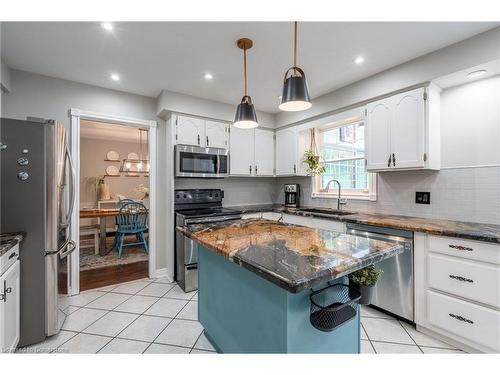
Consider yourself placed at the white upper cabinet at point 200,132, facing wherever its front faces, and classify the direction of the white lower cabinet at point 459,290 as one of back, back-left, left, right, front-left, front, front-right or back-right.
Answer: front

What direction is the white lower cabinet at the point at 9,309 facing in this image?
to the viewer's right

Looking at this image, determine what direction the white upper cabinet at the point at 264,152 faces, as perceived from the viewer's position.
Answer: facing the viewer and to the right of the viewer

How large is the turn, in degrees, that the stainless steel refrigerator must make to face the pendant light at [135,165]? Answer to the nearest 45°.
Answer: approximately 45° to its left

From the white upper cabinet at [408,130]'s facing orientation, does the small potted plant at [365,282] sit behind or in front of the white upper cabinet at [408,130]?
in front

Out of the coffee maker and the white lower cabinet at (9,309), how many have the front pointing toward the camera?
1

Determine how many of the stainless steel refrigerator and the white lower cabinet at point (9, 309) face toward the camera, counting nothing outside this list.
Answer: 0

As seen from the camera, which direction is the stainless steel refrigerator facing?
to the viewer's right

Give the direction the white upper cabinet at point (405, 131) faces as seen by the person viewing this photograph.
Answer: facing the viewer and to the left of the viewer

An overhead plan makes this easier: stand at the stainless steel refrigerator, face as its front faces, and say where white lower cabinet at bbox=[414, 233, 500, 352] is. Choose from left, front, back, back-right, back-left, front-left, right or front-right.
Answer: front-right

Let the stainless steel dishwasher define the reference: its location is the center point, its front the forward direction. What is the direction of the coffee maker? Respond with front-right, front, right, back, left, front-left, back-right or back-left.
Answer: right
